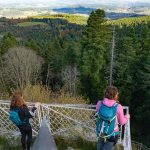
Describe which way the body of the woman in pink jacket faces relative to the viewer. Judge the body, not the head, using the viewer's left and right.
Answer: facing away from the viewer and to the right of the viewer

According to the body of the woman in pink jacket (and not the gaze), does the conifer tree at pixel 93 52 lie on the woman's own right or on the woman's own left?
on the woman's own left
